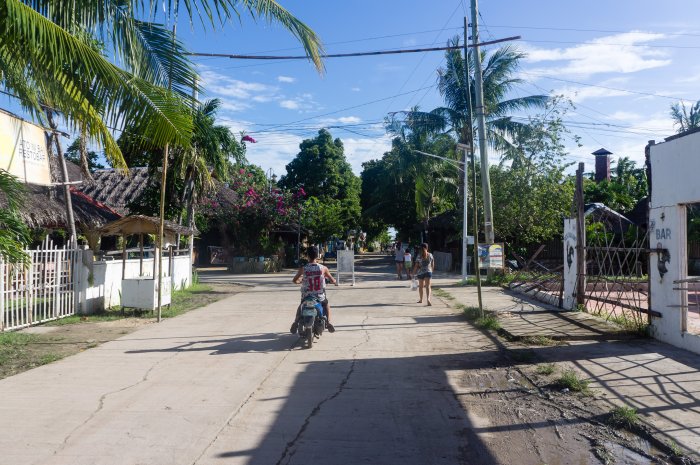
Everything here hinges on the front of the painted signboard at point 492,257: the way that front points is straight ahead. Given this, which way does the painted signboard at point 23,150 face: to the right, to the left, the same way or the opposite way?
to the left

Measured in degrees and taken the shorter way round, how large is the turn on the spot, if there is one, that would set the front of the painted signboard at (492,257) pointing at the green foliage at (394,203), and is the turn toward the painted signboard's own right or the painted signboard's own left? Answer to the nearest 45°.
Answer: approximately 180°

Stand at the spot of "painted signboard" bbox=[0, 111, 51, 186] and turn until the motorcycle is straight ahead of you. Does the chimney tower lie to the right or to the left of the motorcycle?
left

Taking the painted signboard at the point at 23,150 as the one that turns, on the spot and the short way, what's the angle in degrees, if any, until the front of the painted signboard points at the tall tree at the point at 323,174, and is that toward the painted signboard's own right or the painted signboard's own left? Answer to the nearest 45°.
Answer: approximately 90° to the painted signboard's own left

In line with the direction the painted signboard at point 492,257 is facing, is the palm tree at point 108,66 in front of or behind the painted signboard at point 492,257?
in front

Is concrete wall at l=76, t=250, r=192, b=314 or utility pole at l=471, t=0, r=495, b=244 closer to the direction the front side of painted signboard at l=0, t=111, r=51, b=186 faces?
the utility pole

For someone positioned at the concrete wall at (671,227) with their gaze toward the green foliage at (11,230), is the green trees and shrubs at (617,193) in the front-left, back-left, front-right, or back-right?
back-right

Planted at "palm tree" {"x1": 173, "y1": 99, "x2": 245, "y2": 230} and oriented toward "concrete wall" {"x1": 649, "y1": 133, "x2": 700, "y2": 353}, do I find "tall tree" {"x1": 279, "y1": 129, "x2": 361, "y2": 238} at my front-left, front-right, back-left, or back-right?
back-left

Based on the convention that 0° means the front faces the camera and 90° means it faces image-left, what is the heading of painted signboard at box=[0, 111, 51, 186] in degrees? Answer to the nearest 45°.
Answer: approximately 315°

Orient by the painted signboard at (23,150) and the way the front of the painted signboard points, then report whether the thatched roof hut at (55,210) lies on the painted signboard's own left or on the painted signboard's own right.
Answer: on the painted signboard's own left

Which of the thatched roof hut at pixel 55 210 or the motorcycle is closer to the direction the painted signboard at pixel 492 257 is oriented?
the motorcycle

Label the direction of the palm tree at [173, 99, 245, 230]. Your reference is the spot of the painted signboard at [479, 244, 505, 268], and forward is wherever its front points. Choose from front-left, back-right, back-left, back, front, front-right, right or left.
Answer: right

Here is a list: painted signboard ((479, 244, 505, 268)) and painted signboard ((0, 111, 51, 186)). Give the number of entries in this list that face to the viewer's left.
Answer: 0

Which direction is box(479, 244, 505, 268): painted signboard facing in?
toward the camera

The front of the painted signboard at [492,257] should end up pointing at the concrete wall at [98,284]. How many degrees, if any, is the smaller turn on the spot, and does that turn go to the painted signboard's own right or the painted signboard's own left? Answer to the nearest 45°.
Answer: approximately 45° to the painted signboard's own right

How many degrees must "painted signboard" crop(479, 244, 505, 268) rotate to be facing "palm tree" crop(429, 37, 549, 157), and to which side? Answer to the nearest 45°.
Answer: approximately 180°

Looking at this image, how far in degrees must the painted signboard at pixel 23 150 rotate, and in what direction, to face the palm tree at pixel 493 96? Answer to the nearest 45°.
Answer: approximately 90° to its left
